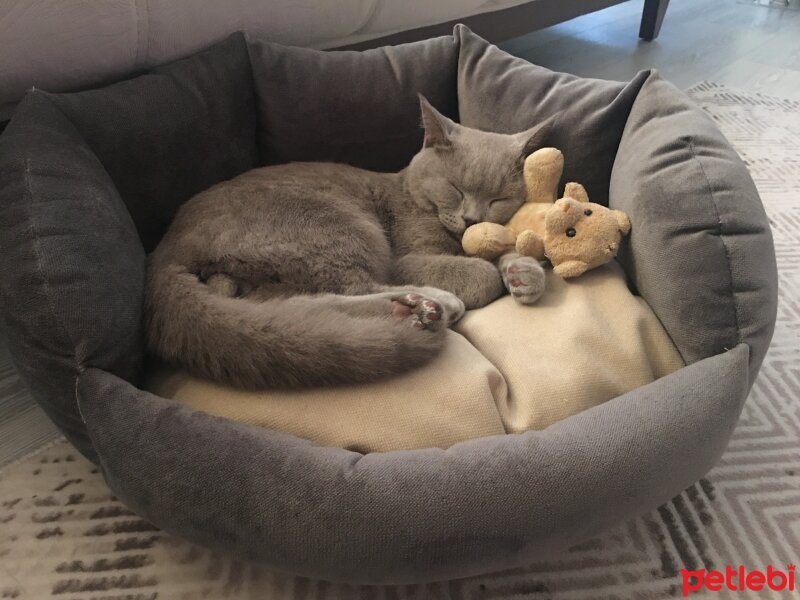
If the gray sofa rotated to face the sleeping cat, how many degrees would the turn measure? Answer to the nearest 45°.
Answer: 0° — it already faces it

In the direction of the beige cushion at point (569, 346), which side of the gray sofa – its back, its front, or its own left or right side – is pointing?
front

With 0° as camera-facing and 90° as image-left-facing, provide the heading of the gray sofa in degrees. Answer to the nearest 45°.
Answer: approximately 315°

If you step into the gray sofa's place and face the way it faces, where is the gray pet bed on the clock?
The gray pet bed is roughly at 1 o'clock from the gray sofa.

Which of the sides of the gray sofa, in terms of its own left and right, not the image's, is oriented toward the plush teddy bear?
front
